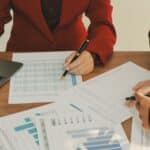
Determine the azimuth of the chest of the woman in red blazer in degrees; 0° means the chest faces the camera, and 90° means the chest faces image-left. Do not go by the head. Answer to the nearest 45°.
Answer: approximately 0°

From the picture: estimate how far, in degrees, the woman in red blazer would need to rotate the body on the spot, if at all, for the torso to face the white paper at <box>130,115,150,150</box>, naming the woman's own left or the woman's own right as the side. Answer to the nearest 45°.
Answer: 0° — they already face it

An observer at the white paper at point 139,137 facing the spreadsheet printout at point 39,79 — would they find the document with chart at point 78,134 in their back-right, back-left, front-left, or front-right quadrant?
front-left

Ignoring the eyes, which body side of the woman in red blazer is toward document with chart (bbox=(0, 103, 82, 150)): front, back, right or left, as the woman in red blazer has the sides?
front

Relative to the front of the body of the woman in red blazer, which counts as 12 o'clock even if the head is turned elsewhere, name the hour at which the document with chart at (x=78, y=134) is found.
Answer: The document with chart is roughly at 12 o'clock from the woman in red blazer.
